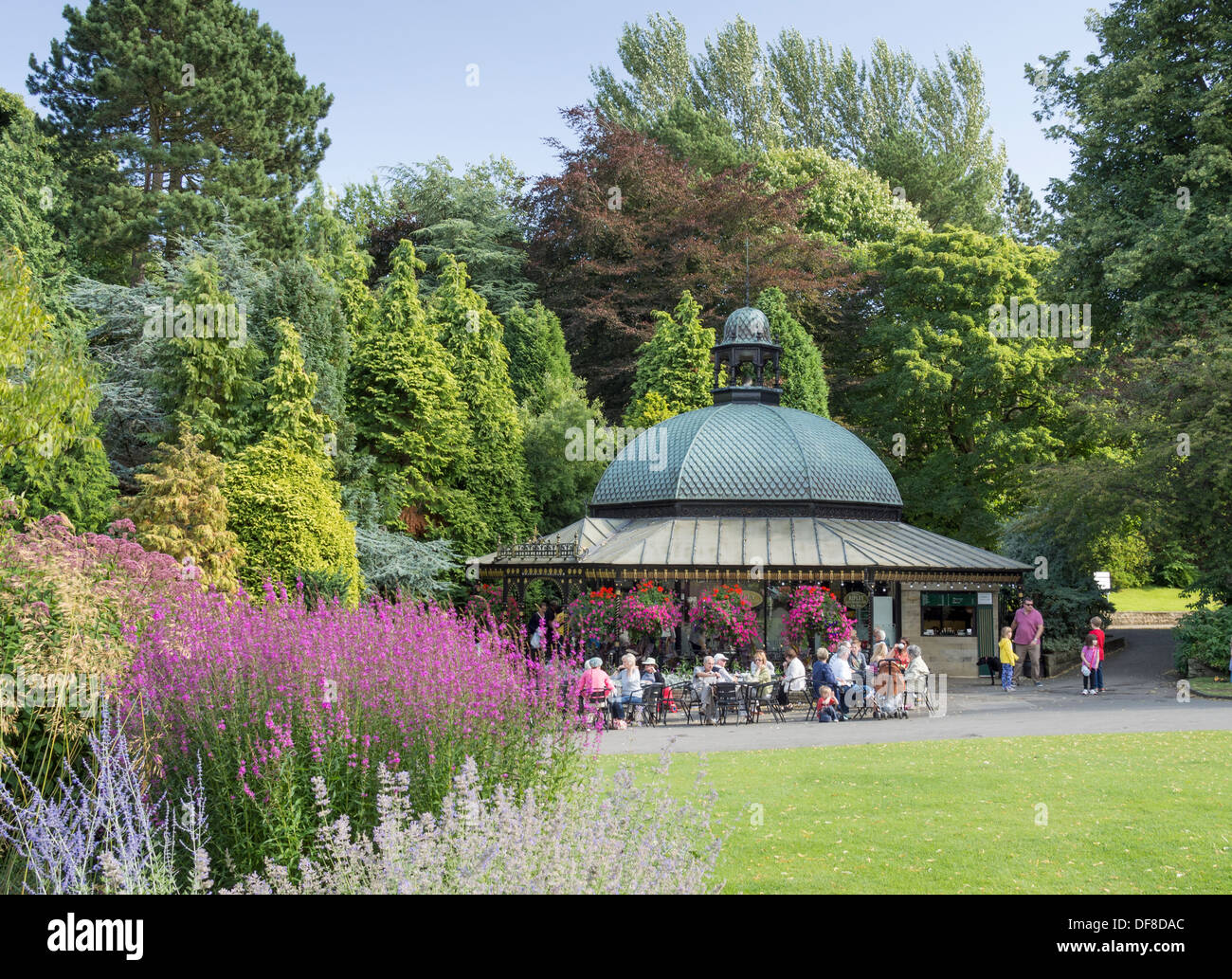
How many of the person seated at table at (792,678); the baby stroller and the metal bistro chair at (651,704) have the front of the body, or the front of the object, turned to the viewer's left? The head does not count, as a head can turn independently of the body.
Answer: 1

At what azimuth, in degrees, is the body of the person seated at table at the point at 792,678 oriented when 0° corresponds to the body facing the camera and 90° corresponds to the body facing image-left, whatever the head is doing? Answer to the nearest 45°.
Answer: approximately 90°

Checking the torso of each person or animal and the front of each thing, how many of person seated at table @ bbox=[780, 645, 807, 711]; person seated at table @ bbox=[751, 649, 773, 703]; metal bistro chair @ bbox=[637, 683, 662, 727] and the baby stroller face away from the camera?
1

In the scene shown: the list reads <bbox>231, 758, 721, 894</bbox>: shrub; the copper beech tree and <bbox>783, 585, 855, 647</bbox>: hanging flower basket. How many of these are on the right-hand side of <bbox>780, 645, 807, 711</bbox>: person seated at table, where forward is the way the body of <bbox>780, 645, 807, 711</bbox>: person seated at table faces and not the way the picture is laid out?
2

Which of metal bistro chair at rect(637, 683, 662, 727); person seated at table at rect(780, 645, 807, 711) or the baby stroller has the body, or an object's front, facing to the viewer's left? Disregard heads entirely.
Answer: the person seated at table
